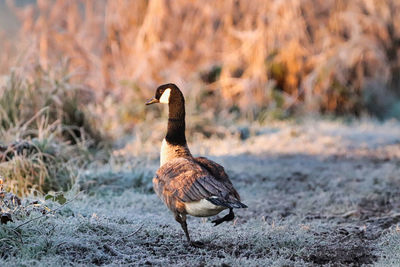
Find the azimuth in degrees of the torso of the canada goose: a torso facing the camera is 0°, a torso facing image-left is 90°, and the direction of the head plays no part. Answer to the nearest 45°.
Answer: approximately 135°
